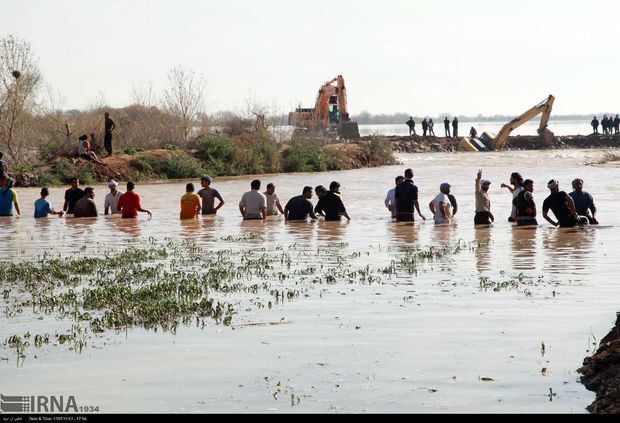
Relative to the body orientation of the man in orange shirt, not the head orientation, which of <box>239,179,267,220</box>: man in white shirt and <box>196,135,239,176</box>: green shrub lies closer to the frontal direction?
the green shrub

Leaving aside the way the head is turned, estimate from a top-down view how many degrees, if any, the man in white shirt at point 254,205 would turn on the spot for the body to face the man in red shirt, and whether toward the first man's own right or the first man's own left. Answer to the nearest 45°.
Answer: approximately 90° to the first man's own left

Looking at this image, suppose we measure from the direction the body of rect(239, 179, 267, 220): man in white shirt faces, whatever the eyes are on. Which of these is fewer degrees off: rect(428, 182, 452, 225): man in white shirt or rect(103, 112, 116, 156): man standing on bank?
the man standing on bank

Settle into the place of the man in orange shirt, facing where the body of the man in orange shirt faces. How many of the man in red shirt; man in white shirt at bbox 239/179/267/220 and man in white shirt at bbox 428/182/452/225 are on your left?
1

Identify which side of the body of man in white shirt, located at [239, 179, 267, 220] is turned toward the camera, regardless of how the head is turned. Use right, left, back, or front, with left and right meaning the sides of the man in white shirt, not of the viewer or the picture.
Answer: back

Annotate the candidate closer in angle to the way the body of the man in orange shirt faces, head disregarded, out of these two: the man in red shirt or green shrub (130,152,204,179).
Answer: the green shrub

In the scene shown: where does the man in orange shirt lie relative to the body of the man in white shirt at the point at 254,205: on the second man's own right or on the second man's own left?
on the second man's own left

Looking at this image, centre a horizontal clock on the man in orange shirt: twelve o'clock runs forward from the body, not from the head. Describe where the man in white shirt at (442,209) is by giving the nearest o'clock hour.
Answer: The man in white shirt is roughly at 4 o'clock from the man in orange shirt.

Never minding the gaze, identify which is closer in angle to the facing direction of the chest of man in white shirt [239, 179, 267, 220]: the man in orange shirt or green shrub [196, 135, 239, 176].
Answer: the green shrub

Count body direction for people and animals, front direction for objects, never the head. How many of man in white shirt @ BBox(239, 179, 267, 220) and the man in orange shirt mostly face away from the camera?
2

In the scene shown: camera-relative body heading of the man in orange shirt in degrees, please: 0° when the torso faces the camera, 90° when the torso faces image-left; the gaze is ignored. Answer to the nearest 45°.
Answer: approximately 180°

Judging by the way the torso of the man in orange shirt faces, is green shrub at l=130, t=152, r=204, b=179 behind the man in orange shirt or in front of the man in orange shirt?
in front

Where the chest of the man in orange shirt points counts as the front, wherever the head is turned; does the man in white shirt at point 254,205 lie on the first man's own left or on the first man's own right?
on the first man's own right
